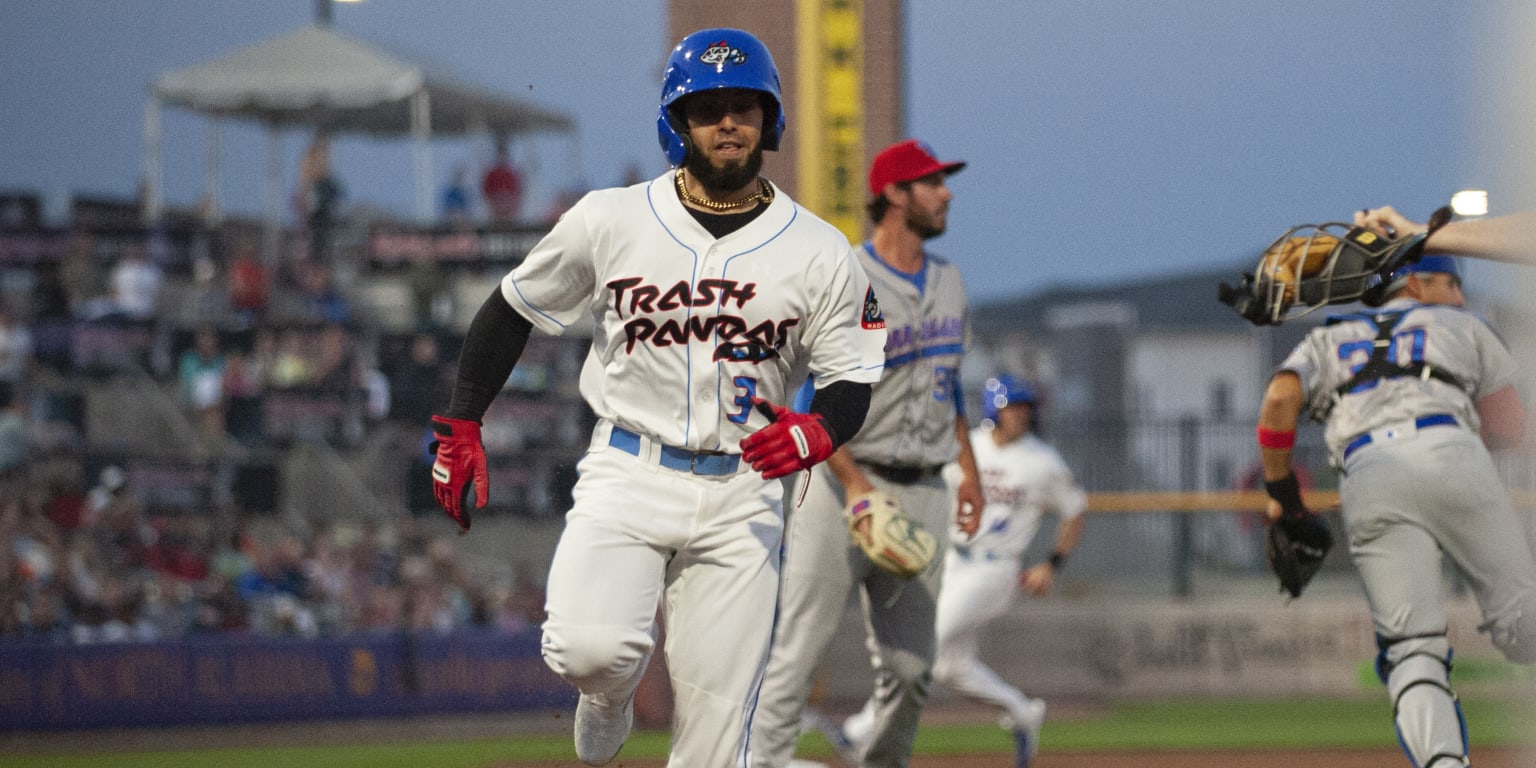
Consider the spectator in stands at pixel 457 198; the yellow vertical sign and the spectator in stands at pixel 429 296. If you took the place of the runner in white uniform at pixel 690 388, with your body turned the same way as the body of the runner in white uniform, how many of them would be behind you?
3

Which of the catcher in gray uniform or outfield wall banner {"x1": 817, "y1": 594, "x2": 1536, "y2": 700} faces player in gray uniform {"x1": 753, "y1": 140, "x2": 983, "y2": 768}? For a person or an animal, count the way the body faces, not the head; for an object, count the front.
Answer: the outfield wall banner

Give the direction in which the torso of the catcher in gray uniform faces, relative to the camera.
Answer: away from the camera

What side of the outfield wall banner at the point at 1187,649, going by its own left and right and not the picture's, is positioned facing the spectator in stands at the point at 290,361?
right

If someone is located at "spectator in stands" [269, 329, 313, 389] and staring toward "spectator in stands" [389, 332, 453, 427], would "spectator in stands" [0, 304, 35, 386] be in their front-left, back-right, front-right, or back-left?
back-right

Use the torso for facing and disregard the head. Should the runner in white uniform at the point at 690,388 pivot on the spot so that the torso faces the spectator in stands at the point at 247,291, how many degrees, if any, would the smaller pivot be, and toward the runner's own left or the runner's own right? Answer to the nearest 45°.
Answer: approximately 180°

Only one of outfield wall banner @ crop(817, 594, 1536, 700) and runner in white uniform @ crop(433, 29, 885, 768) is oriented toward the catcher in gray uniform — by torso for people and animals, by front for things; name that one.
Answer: the outfield wall banner

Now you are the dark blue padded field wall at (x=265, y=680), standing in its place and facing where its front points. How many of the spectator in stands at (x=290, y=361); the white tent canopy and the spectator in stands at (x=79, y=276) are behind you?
3
